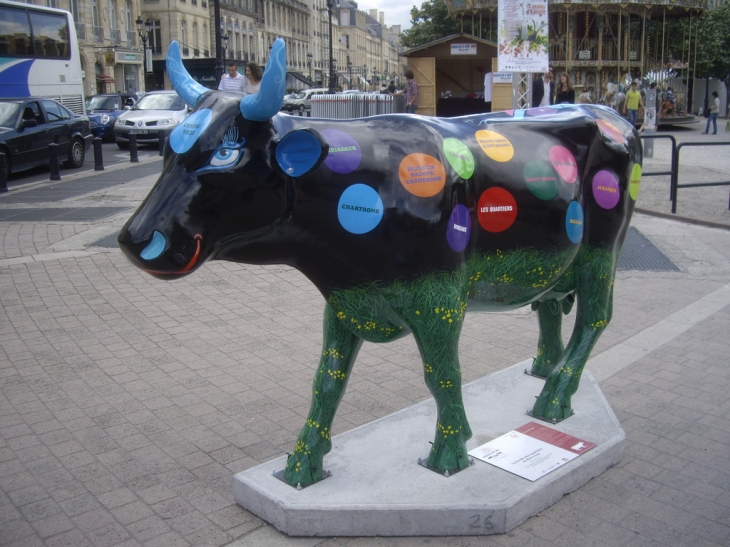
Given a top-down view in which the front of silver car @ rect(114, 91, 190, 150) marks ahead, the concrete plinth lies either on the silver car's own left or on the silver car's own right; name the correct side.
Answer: on the silver car's own left

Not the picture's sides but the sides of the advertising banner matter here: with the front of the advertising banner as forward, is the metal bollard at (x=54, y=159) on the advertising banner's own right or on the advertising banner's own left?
on the advertising banner's own right

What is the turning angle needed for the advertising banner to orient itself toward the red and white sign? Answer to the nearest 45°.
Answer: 0° — it already faces it

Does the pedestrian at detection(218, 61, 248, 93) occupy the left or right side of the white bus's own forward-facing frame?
on its left
